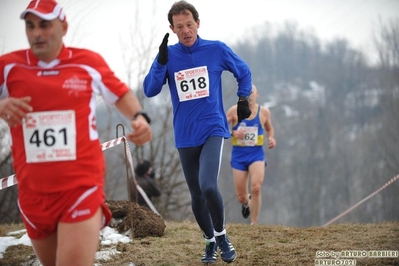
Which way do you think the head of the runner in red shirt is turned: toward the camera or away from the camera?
toward the camera

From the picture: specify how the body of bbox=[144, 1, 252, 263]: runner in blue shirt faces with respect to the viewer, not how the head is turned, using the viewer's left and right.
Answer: facing the viewer

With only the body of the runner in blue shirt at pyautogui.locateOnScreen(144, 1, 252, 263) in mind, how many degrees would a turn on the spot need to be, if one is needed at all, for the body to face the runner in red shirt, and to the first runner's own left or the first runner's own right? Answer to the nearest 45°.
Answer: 0° — they already face them

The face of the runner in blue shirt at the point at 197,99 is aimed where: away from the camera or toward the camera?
toward the camera
